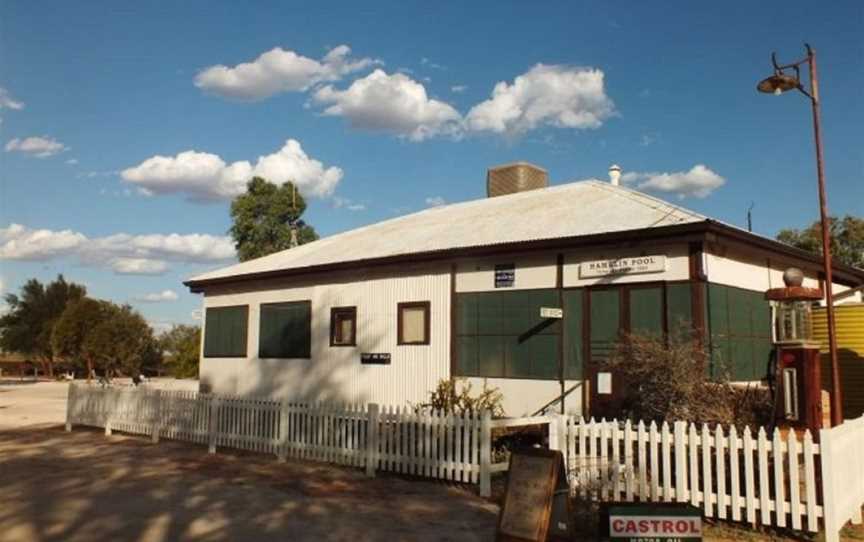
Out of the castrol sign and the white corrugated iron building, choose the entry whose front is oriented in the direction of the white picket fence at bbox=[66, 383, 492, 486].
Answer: the white corrugated iron building

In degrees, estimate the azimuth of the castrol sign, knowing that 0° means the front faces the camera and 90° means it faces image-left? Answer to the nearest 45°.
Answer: approximately 0°

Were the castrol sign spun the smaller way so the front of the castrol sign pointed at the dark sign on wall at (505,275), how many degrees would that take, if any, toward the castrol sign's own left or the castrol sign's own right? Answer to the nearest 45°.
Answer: approximately 180°

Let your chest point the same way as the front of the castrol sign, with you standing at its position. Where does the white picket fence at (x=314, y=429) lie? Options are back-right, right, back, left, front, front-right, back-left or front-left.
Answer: back-right

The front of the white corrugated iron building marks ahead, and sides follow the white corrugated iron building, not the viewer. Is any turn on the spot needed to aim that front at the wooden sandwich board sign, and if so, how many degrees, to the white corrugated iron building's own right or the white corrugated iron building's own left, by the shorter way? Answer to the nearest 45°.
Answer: approximately 45° to the white corrugated iron building's own left

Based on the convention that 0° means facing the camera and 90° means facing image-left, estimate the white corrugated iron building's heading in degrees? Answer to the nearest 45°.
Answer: approximately 45°

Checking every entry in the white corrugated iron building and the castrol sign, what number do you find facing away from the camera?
0

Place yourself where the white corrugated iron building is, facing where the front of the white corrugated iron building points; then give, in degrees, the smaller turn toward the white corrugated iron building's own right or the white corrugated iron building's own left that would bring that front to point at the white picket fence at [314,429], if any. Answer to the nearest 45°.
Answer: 0° — it already faces it

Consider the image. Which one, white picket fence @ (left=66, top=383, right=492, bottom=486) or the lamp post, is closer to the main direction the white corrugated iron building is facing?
the white picket fence
